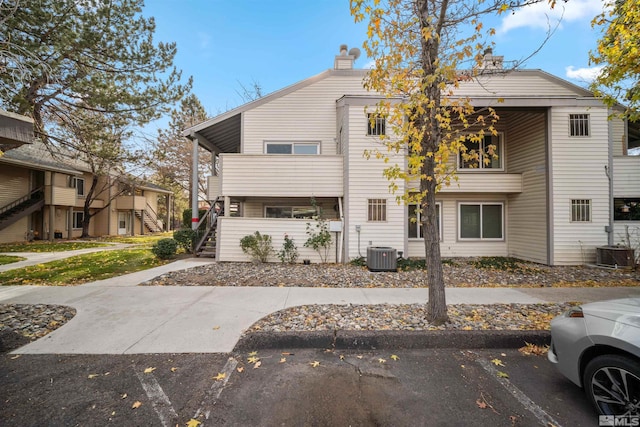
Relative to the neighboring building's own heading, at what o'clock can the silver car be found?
The silver car is roughly at 1 o'clock from the neighboring building.

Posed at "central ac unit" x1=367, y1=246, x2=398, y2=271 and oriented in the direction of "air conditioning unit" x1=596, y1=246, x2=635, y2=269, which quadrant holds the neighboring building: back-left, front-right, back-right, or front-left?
back-left

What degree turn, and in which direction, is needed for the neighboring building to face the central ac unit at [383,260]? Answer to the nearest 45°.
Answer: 0° — it already faces it

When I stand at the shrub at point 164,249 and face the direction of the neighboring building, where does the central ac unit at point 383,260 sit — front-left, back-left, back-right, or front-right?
back-right

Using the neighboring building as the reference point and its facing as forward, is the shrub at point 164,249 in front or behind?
in front

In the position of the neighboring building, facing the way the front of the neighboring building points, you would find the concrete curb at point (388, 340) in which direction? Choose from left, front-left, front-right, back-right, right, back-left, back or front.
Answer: front-right

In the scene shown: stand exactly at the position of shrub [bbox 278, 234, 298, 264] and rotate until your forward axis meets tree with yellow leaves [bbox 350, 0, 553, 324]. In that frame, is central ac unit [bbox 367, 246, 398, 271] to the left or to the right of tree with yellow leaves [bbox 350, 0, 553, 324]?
left

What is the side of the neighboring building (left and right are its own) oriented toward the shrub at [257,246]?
front

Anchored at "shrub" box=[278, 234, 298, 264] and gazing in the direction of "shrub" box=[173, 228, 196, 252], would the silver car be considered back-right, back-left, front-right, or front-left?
back-left

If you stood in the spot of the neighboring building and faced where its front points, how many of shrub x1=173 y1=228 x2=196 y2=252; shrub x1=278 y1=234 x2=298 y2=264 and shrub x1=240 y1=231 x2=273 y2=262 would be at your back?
0

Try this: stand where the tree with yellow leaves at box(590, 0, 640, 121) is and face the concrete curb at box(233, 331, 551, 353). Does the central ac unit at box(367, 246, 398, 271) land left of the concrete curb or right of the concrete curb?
right

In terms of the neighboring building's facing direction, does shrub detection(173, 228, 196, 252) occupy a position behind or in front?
in front
